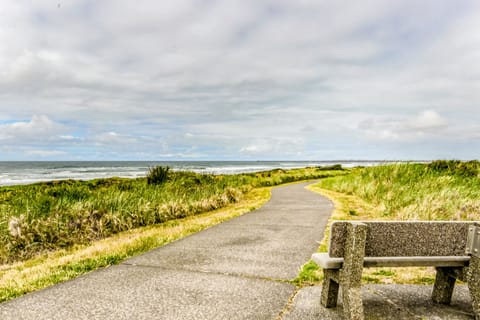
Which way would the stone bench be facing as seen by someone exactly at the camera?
facing away from the viewer and to the left of the viewer

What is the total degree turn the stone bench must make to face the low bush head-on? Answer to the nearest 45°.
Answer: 0° — it already faces it
